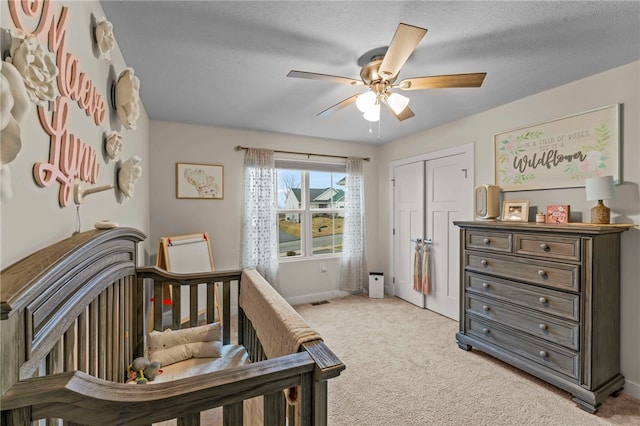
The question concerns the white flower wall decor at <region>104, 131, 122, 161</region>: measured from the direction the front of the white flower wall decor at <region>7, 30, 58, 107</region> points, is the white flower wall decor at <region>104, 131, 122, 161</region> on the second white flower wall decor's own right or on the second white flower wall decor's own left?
on the second white flower wall decor's own left

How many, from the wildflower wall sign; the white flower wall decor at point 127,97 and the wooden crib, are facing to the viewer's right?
2

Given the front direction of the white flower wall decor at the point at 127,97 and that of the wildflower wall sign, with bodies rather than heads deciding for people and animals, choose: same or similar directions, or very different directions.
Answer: very different directions

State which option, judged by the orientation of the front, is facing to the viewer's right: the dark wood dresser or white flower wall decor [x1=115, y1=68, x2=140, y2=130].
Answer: the white flower wall decor

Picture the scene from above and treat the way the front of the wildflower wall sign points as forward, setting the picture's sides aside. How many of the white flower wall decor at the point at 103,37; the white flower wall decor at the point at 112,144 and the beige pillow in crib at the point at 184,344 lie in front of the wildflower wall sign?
3

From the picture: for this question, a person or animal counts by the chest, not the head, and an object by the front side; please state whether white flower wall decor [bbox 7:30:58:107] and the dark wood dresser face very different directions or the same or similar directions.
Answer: very different directions

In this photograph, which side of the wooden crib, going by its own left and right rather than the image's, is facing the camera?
right

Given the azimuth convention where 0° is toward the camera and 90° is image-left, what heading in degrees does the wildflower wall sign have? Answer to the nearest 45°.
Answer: approximately 45°

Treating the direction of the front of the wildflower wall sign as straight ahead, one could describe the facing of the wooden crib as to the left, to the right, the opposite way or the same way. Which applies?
the opposite way

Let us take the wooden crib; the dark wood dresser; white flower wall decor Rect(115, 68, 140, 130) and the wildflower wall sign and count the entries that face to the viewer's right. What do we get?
2
